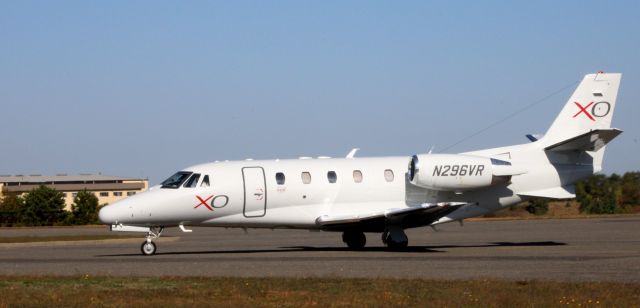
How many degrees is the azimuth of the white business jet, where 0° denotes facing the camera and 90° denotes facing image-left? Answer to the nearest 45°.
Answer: approximately 90°
